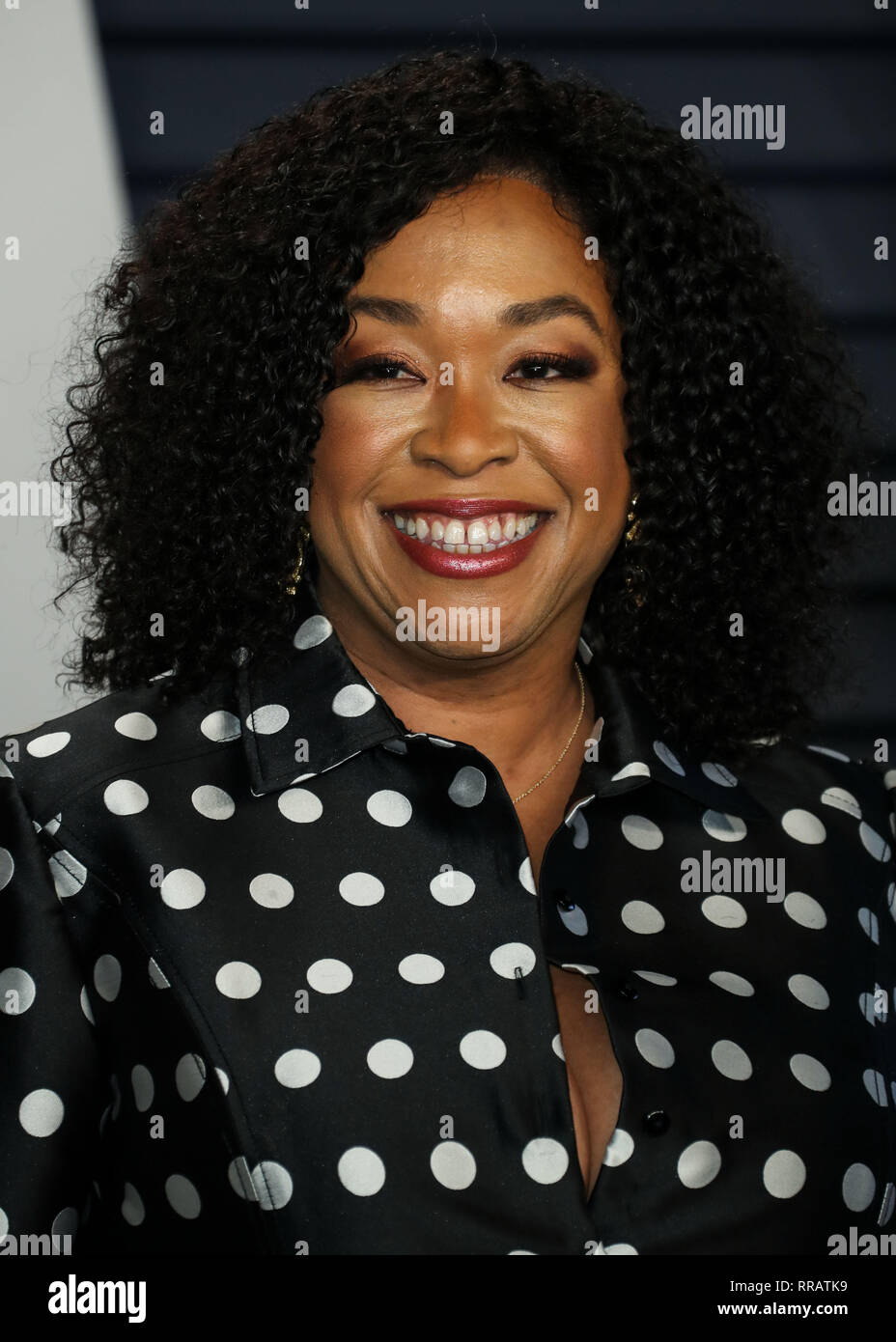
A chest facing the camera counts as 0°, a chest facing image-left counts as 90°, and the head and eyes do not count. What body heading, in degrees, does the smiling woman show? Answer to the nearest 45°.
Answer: approximately 0°
